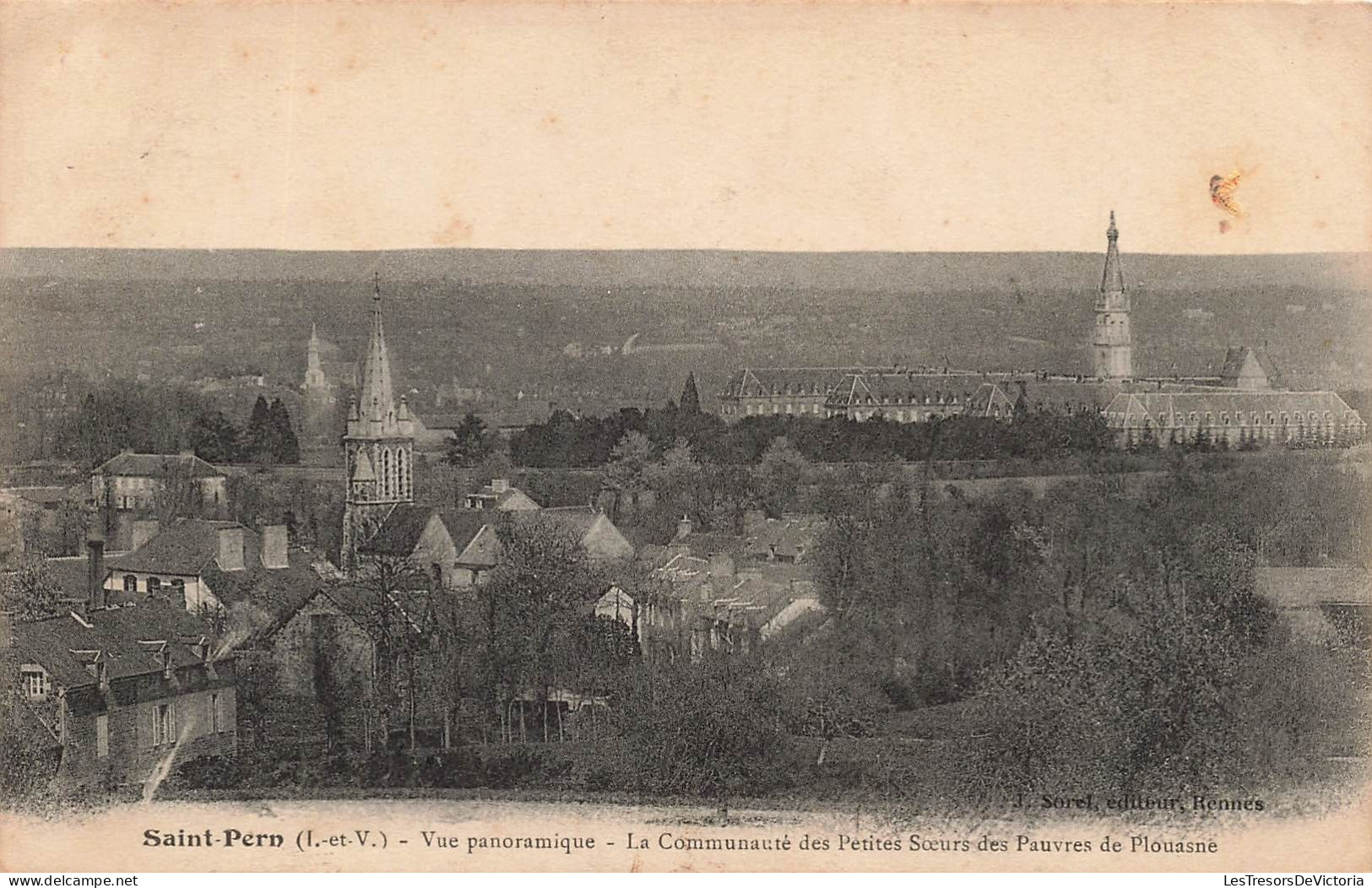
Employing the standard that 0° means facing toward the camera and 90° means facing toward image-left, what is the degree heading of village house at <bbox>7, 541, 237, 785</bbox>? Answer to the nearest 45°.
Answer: approximately 315°

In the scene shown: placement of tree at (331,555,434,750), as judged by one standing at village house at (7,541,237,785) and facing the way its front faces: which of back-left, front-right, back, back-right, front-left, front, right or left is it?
front-left
